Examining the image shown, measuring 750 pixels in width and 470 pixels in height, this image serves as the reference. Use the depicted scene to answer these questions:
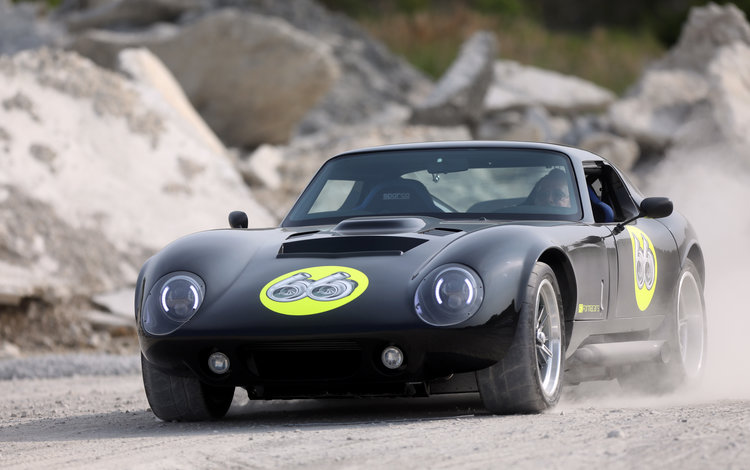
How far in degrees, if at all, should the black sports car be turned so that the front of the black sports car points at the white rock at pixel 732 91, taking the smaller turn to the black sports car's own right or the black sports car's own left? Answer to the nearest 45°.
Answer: approximately 135° to the black sports car's own right

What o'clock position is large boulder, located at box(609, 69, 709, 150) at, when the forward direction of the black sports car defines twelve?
The large boulder is roughly at 5 o'clock from the black sports car.

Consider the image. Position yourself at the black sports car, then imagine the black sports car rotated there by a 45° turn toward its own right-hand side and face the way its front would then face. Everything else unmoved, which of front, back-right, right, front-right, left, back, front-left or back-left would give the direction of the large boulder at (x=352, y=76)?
right

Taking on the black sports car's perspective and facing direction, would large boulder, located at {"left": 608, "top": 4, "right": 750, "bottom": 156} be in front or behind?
behind

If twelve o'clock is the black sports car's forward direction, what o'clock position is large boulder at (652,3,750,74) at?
The large boulder is roughly at 5 o'clock from the black sports car.

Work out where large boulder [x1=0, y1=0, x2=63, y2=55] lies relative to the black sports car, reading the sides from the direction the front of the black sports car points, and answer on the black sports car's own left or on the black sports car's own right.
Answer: on the black sports car's own right

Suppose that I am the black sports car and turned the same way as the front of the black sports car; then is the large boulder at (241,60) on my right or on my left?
on my right

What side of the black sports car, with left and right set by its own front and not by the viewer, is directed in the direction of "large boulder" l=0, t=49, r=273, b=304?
right

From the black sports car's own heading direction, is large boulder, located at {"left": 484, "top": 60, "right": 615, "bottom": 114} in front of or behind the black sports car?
behind

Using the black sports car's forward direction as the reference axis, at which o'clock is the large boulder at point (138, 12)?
The large boulder is roughly at 4 o'clock from the black sports car.
